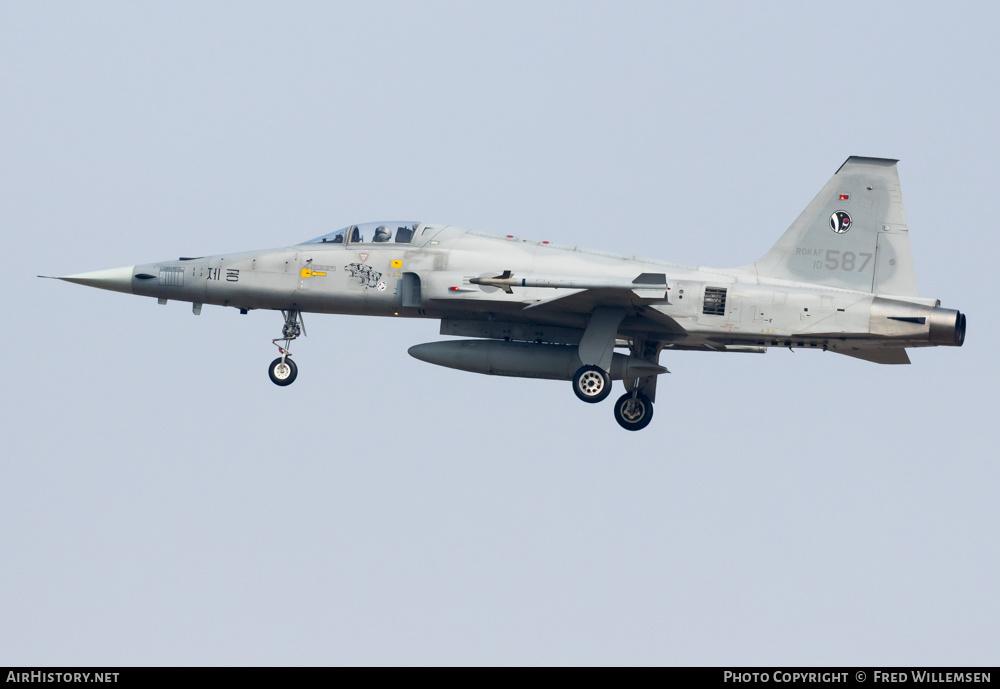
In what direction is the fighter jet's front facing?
to the viewer's left
